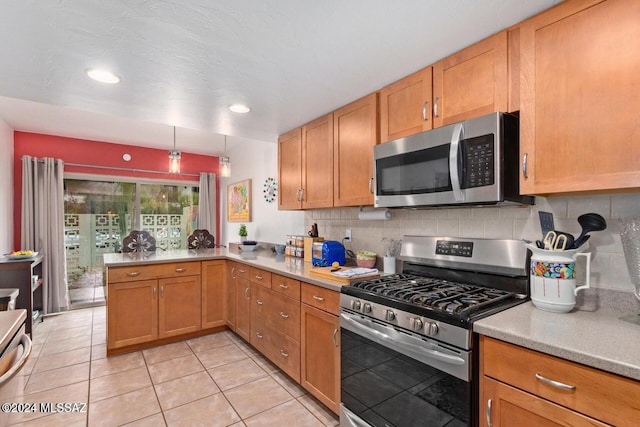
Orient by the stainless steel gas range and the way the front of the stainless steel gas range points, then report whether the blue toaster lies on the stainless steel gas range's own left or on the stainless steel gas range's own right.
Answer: on the stainless steel gas range's own right

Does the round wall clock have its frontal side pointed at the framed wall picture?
no

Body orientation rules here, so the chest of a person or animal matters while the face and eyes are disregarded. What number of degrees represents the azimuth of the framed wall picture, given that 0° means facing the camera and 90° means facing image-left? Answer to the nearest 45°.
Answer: approximately 45°

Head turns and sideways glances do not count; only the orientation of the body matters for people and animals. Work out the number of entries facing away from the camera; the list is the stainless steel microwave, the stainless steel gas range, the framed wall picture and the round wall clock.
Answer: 0

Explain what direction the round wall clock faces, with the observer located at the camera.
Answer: facing the viewer and to the left of the viewer

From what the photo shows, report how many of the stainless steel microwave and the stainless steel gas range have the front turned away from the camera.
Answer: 0

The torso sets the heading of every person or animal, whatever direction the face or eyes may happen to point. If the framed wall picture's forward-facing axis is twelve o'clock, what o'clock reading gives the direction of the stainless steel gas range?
The stainless steel gas range is roughly at 10 o'clock from the framed wall picture.

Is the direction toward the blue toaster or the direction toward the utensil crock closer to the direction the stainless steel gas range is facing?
the blue toaster

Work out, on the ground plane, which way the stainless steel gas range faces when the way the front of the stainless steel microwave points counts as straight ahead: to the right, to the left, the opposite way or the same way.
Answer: the same way

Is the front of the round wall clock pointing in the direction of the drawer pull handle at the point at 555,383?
no

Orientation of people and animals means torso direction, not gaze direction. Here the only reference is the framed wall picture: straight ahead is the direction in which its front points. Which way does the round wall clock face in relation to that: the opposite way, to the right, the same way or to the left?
the same way

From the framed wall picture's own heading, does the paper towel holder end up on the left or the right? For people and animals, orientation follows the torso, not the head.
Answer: on its left

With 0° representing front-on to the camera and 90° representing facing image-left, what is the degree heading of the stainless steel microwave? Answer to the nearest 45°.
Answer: approximately 45°

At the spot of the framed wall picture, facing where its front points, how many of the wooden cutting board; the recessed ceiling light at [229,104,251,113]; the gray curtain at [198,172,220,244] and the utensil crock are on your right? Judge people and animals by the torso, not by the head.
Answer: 1

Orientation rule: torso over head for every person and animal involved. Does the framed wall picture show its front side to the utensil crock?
no

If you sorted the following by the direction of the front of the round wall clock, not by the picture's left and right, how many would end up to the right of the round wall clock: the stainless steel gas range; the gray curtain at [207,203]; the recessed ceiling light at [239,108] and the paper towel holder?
1
